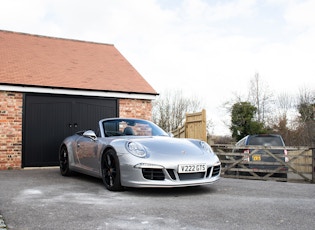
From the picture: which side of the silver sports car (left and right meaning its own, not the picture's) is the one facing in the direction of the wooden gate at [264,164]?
left

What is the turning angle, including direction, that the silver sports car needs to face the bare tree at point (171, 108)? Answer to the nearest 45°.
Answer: approximately 135° to its left

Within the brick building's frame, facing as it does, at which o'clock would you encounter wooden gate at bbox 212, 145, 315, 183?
The wooden gate is roughly at 10 o'clock from the brick building.

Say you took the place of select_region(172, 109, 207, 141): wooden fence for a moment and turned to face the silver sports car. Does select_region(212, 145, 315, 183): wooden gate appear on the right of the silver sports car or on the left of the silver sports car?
left

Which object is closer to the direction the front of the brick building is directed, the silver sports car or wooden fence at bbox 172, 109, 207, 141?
the silver sports car

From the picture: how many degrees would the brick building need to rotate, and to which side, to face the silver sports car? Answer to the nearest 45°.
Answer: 0° — it already faces it

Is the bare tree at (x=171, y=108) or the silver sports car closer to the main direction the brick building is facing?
the silver sports car

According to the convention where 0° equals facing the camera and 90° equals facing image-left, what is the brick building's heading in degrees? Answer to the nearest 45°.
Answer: approximately 0°

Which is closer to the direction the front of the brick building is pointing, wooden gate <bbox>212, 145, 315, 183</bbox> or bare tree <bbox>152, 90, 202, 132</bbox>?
the wooden gate

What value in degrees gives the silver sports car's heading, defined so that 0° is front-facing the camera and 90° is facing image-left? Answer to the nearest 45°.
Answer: approximately 315°
